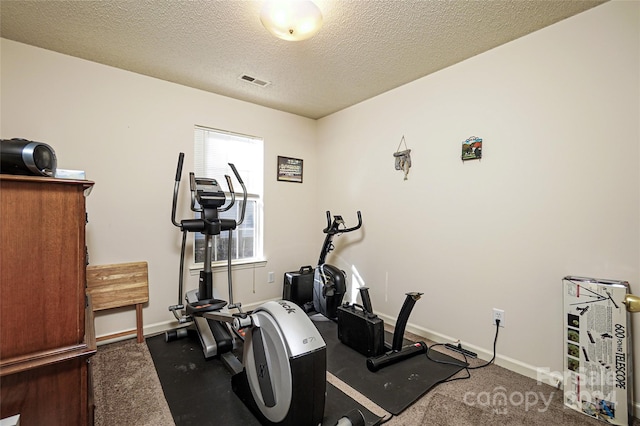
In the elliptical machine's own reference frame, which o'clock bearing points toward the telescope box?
The telescope box is roughly at 5 o'clock from the elliptical machine.

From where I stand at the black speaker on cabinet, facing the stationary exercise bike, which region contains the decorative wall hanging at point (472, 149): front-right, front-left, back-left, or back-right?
front-right

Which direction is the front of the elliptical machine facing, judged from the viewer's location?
facing away from the viewer and to the left of the viewer

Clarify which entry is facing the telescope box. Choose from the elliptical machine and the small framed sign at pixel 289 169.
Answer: the small framed sign

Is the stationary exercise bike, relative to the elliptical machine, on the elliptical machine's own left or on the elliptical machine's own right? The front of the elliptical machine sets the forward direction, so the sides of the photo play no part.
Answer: on the elliptical machine's own right

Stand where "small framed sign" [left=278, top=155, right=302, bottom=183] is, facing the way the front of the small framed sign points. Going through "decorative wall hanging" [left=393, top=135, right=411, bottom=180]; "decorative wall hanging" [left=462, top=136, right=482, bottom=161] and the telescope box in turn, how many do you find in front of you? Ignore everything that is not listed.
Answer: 3

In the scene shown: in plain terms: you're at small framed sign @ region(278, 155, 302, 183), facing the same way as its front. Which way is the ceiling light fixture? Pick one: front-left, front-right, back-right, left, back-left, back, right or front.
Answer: front-right

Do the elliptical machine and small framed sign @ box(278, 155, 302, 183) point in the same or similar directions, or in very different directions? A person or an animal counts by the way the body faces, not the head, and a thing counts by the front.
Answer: very different directions

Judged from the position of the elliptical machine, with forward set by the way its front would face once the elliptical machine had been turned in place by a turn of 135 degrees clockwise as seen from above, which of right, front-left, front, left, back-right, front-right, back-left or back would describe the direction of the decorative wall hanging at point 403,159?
front-left

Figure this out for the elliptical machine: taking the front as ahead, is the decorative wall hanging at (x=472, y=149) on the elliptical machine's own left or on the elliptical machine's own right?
on the elliptical machine's own right

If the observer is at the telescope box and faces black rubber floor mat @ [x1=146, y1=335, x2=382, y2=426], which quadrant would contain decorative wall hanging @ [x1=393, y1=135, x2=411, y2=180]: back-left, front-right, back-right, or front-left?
front-right
